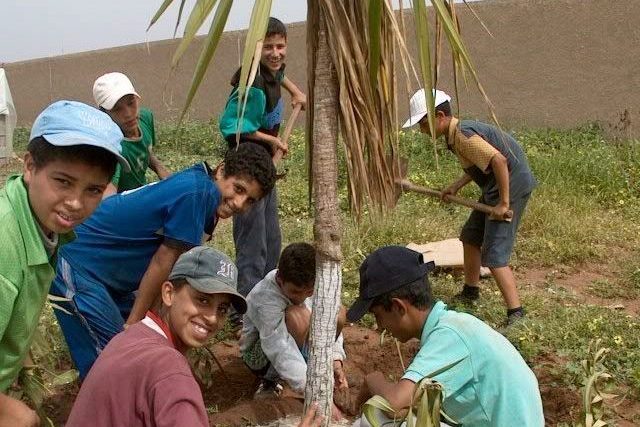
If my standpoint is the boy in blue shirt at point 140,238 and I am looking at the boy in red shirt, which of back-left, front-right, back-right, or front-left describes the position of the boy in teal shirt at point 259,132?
back-left

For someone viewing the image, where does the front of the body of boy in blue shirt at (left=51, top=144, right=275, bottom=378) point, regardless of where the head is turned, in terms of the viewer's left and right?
facing to the right of the viewer

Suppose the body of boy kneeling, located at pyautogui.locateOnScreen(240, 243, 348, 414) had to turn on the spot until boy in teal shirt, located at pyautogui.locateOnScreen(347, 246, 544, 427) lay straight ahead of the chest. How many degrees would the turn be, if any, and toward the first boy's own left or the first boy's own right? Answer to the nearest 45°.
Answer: approximately 45° to the first boy's own right

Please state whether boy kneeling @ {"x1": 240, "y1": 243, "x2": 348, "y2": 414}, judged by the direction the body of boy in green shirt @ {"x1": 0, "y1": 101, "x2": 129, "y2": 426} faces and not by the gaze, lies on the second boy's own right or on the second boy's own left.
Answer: on the second boy's own left

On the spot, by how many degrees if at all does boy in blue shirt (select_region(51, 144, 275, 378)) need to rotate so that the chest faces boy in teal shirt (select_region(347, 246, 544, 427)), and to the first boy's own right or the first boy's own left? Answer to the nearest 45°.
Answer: approximately 45° to the first boy's own right

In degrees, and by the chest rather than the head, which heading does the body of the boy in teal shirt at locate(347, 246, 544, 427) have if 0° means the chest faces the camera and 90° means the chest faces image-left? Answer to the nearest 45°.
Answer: approximately 90°

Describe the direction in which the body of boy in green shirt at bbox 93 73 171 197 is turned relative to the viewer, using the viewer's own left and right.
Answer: facing the viewer and to the right of the viewer

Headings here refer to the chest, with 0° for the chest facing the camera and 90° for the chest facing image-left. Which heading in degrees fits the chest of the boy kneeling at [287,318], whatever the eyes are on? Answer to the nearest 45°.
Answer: approximately 315°

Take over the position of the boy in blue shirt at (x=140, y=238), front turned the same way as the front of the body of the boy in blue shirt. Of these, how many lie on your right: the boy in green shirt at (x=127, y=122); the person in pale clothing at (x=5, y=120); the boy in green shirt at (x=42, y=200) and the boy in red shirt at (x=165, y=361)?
2

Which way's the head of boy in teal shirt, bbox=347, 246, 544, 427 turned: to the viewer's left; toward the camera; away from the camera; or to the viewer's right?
to the viewer's left
